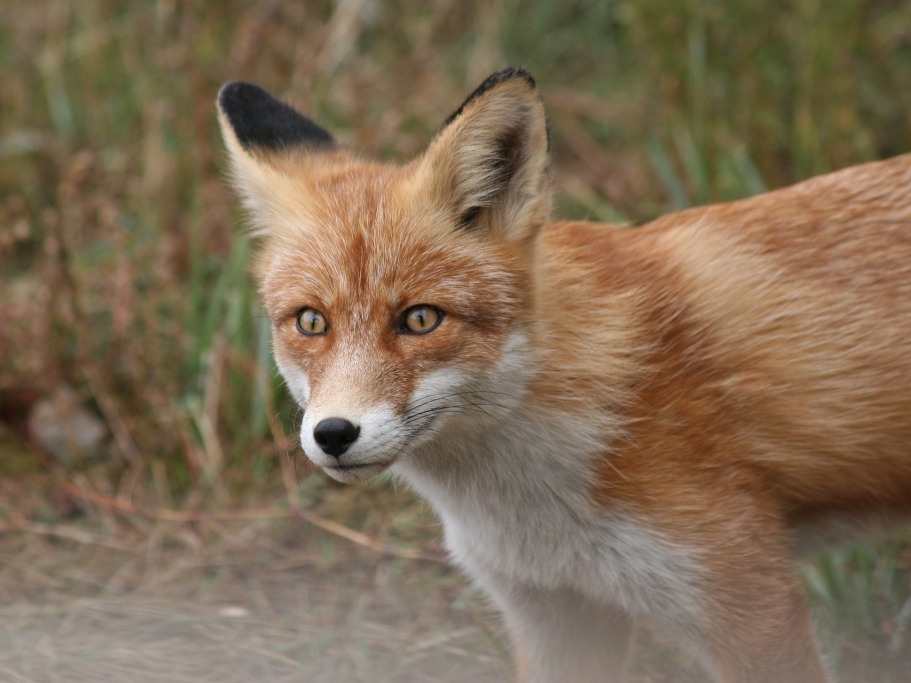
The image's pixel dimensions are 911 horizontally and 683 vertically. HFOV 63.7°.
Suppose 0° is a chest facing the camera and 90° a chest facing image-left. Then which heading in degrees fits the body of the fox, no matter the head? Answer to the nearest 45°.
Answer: approximately 45°

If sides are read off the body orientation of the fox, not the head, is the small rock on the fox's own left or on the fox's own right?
on the fox's own right
